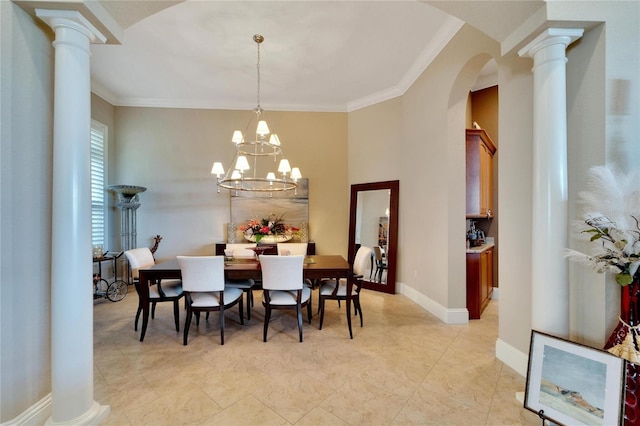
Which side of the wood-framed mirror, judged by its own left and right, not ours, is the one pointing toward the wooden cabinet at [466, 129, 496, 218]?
left

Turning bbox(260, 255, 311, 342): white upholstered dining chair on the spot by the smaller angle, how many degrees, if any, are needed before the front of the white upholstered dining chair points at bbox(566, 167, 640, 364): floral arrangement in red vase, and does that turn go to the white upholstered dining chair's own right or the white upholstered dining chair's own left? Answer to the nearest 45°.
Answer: approximately 135° to the white upholstered dining chair's own right

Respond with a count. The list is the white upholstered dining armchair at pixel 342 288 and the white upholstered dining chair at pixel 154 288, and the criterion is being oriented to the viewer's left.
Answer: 1

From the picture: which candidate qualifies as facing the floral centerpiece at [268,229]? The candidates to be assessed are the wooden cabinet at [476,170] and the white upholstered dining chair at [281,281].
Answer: the white upholstered dining chair

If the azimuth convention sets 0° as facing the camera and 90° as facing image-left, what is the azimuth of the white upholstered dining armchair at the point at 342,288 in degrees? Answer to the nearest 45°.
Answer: approximately 90°

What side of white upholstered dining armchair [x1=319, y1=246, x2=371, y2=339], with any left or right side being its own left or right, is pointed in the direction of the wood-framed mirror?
right

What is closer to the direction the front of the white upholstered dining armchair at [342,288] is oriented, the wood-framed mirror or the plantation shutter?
the plantation shutter

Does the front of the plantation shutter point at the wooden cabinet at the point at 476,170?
yes

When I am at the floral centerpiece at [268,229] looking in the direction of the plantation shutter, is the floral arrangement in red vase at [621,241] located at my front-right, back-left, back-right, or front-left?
back-left

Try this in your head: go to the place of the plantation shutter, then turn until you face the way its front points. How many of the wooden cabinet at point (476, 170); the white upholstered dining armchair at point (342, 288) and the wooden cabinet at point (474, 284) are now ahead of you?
3

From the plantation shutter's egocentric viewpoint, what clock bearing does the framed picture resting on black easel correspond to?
The framed picture resting on black easel is roughly at 1 o'clock from the plantation shutter.

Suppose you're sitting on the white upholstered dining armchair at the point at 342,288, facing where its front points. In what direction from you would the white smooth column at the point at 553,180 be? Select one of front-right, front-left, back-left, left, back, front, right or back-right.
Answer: back-left

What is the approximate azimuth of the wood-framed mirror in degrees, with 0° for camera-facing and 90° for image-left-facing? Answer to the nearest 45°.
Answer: approximately 45°
